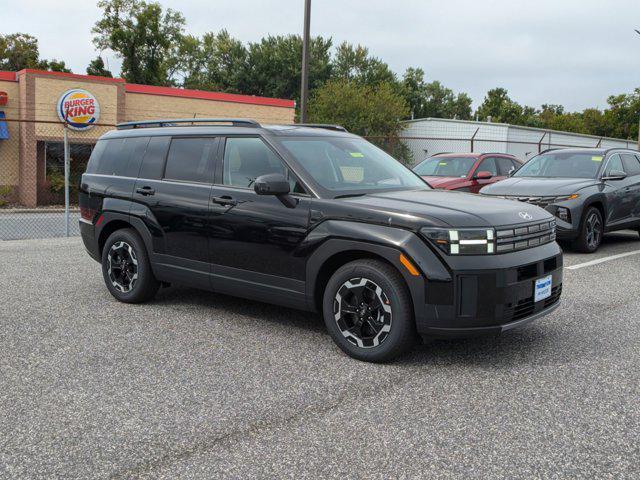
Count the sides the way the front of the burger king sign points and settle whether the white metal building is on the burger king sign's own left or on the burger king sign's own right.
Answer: on the burger king sign's own left

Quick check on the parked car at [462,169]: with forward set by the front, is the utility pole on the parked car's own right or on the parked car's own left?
on the parked car's own right

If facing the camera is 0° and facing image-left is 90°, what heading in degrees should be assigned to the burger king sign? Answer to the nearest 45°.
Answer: approximately 0°

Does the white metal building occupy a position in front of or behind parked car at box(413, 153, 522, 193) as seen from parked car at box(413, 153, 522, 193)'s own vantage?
behind

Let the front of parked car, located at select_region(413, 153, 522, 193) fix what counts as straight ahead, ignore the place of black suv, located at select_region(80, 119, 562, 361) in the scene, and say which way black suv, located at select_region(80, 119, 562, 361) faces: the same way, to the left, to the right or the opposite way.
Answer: to the left

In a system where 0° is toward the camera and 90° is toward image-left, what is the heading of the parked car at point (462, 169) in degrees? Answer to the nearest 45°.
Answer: approximately 45°

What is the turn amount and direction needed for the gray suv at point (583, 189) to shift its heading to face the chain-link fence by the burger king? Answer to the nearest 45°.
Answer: approximately 90° to its right
